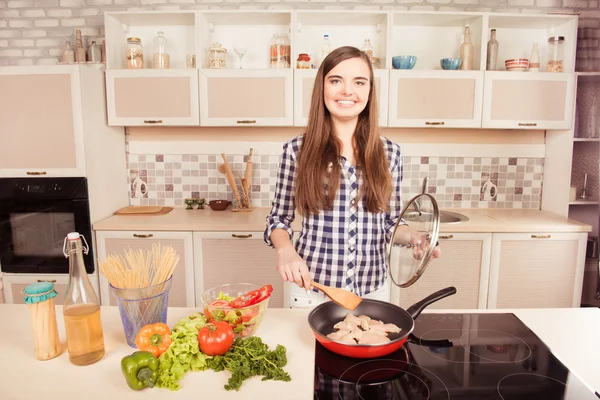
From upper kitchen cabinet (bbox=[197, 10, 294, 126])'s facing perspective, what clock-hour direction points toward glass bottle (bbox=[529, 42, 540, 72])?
The glass bottle is roughly at 9 o'clock from the upper kitchen cabinet.

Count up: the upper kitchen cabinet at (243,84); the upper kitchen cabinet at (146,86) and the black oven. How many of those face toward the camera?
3

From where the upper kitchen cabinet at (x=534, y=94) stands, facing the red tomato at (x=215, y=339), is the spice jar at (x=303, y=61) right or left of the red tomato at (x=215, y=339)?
right

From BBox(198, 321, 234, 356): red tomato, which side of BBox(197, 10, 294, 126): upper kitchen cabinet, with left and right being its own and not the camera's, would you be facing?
front

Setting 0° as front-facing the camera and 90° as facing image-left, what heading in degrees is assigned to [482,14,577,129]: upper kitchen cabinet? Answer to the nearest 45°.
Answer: approximately 0°

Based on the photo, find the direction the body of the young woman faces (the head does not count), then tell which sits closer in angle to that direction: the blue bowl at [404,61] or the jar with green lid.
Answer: the jar with green lid

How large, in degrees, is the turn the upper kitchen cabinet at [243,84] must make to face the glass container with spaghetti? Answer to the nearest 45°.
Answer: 0° — it already faces it

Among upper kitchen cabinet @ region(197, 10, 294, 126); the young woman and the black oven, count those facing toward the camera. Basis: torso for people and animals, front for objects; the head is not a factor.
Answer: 3

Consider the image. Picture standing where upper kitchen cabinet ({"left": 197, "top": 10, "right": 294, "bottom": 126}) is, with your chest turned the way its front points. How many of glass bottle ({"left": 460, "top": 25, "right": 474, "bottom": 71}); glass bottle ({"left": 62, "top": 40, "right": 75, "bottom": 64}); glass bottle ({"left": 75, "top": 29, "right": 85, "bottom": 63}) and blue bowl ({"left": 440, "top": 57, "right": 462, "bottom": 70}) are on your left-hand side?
2
